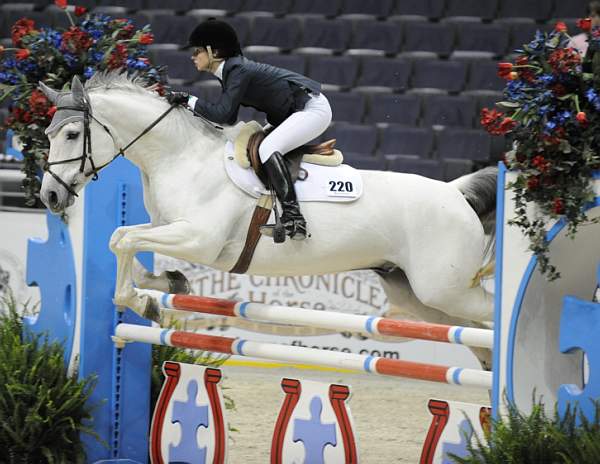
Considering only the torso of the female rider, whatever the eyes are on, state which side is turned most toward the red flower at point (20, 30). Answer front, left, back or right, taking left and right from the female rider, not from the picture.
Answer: front

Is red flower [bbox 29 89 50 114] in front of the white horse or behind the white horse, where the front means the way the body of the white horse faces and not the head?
in front

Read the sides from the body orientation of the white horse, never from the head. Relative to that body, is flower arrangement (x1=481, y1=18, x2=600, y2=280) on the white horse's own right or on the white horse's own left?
on the white horse's own left

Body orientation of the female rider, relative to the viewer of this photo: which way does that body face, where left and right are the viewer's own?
facing to the left of the viewer

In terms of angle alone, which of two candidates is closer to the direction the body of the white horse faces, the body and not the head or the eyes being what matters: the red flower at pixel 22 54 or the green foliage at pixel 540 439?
the red flower

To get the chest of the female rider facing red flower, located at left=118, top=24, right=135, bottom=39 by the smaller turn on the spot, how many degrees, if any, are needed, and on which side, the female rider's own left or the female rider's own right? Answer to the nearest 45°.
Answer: approximately 45° to the female rider's own right

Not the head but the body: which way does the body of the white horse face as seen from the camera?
to the viewer's left

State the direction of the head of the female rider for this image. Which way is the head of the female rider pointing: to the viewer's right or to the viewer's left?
to the viewer's left

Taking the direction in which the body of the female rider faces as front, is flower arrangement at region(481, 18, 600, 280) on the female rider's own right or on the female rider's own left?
on the female rider's own left

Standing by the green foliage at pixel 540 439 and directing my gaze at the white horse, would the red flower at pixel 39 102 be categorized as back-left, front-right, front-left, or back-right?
front-left

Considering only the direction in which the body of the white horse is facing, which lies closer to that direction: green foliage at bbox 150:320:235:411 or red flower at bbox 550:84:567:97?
the green foliage

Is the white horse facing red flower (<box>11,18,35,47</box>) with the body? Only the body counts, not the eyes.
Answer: yes
